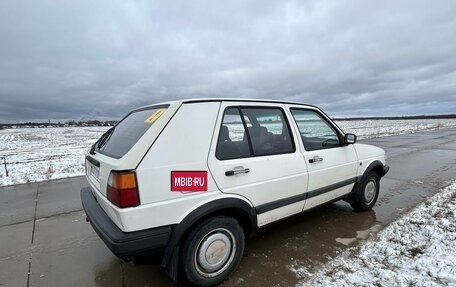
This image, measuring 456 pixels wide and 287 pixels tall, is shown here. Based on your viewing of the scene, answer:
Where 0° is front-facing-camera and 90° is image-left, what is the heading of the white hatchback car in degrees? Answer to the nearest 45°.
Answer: approximately 225°
